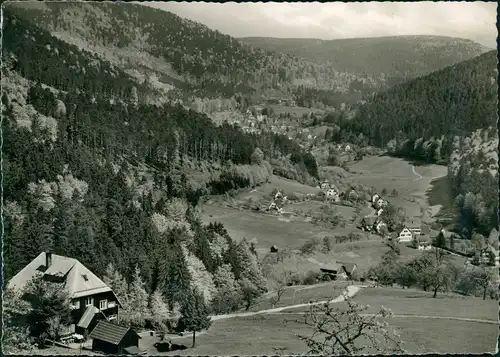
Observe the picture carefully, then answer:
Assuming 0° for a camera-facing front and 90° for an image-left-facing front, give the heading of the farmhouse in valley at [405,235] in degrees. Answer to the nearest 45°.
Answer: approximately 0°

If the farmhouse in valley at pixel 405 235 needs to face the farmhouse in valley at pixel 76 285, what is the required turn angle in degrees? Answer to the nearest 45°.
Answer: approximately 45° to its right

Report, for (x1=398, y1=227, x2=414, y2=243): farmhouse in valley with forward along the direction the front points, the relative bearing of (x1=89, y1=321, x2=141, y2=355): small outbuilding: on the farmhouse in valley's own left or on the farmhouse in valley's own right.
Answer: on the farmhouse in valley's own right

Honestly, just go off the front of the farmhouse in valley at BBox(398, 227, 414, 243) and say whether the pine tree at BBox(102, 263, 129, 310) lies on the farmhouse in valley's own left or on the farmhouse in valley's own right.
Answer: on the farmhouse in valley's own right

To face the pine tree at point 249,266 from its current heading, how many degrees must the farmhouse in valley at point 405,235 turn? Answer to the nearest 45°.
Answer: approximately 45° to its right

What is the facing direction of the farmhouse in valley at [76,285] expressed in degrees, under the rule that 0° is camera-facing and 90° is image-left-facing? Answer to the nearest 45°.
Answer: approximately 315°
